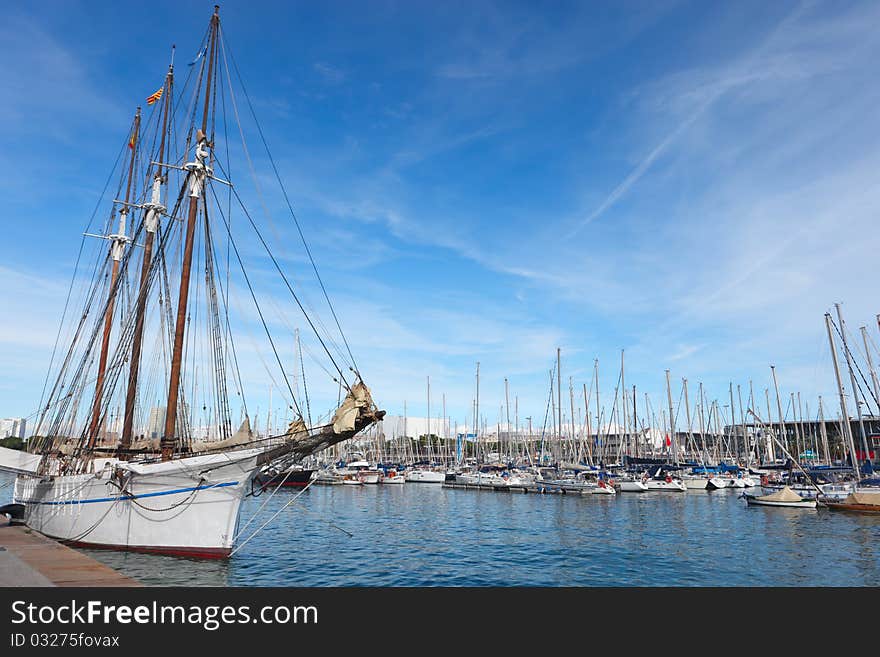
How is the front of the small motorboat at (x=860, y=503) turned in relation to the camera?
facing to the left of the viewer

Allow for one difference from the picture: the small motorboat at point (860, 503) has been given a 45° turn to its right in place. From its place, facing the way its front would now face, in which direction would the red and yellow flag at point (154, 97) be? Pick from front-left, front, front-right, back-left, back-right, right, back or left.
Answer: left
